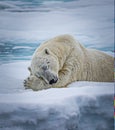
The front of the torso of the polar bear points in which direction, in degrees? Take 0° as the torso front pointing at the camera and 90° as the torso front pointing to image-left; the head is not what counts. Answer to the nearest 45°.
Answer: approximately 45°
